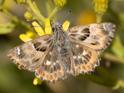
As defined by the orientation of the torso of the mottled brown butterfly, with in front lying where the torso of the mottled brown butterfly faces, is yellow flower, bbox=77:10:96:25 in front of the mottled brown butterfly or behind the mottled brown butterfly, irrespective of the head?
in front

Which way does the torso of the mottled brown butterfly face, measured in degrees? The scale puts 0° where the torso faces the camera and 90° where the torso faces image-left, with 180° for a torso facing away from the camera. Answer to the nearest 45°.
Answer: approximately 180°

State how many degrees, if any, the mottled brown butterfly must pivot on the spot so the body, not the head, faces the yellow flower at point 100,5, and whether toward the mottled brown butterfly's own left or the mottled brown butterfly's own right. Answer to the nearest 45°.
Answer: approximately 45° to the mottled brown butterfly's own right
